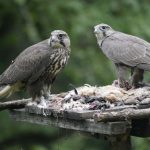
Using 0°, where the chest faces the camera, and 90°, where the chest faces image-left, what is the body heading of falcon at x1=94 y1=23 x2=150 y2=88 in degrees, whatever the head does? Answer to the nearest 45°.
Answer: approximately 90°

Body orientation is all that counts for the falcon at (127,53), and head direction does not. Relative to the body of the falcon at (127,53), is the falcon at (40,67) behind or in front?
in front
